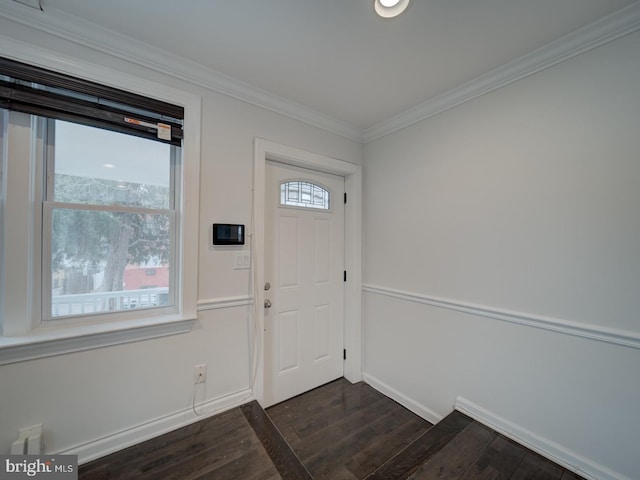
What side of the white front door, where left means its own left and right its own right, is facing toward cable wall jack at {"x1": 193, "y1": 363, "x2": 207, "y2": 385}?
right

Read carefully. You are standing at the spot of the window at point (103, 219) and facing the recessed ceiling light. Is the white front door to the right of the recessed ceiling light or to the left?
left

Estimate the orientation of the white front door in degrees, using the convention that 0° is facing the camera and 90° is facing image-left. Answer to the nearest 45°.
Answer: approximately 315°

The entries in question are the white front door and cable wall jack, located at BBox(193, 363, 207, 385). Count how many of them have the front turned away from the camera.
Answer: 0

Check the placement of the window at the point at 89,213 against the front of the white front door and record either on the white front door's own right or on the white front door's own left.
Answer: on the white front door's own right
